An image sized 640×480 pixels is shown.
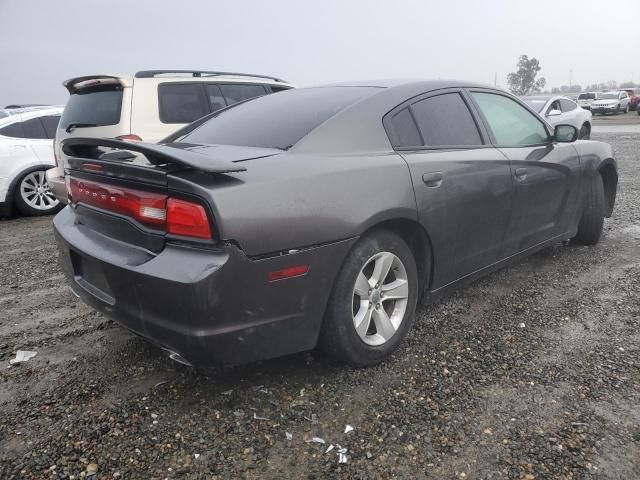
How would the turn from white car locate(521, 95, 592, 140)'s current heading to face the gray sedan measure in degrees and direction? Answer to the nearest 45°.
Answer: approximately 45° to its left

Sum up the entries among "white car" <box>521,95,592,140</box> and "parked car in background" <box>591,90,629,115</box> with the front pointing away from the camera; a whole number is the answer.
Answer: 0

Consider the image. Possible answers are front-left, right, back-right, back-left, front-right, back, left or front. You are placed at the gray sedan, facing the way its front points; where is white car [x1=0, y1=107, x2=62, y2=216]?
left

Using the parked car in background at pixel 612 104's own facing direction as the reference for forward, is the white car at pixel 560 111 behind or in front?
in front

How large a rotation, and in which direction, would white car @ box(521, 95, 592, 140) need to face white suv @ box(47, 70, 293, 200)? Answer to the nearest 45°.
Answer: approximately 45° to its left

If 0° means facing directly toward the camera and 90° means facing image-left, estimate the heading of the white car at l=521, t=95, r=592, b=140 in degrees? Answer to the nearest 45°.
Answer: approximately 45°

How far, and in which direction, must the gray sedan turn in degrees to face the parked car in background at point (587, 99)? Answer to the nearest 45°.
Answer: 0° — it already faces it

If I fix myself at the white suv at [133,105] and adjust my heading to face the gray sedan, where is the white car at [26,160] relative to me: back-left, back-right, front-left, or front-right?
back-right

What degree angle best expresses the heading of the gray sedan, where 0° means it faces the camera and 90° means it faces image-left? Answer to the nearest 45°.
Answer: approximately 225°

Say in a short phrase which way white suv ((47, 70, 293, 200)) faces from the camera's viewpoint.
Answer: facing away from the viewer and to the right of the viewer

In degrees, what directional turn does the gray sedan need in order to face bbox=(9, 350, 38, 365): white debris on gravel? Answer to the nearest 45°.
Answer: approximately 135° to its left

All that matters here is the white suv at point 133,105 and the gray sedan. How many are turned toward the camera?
0

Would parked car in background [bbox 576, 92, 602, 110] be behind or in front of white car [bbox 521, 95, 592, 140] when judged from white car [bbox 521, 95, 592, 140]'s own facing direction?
behind

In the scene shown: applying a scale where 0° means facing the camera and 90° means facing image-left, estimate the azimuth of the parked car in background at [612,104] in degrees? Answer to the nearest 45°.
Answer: approximately 45°

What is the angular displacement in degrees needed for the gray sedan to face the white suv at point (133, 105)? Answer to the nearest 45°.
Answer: approximately 90° to its left

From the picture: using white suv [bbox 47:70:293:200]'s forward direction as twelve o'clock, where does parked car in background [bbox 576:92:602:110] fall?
The parked car in background is roughly at 12 o'clock from the white suv.
